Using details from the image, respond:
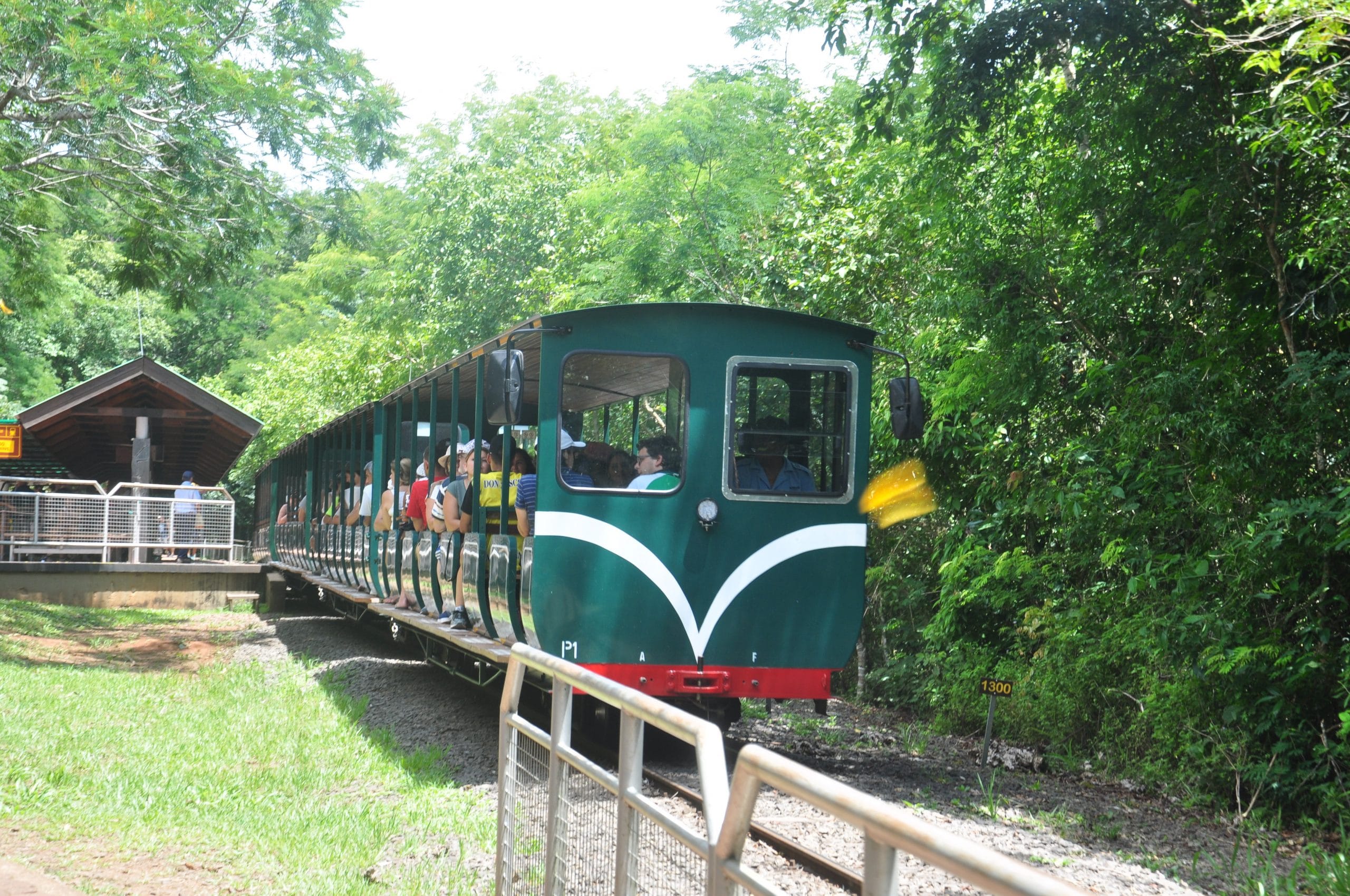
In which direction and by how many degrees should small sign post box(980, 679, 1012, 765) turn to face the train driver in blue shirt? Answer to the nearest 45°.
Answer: approximately 135° to its right

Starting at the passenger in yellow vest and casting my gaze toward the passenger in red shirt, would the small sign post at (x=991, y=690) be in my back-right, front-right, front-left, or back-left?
back-right

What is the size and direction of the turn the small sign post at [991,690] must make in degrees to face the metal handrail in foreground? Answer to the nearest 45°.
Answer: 0° — it already faces it

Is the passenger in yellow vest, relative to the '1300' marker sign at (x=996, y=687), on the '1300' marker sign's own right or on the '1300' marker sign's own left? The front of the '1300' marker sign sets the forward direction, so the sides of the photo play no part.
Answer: on the '1300' marker sign's own right

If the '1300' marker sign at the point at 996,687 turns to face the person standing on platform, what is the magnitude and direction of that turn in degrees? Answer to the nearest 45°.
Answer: approximately 135° to its right

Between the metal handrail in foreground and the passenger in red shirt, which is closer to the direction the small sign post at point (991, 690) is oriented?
the metal handrail in foreground

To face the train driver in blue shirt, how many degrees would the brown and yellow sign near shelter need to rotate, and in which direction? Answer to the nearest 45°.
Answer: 0° — it already faces them

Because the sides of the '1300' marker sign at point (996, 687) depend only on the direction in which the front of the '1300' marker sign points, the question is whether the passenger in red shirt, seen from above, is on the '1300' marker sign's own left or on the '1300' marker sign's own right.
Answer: on the '1300' marker sign's own right
